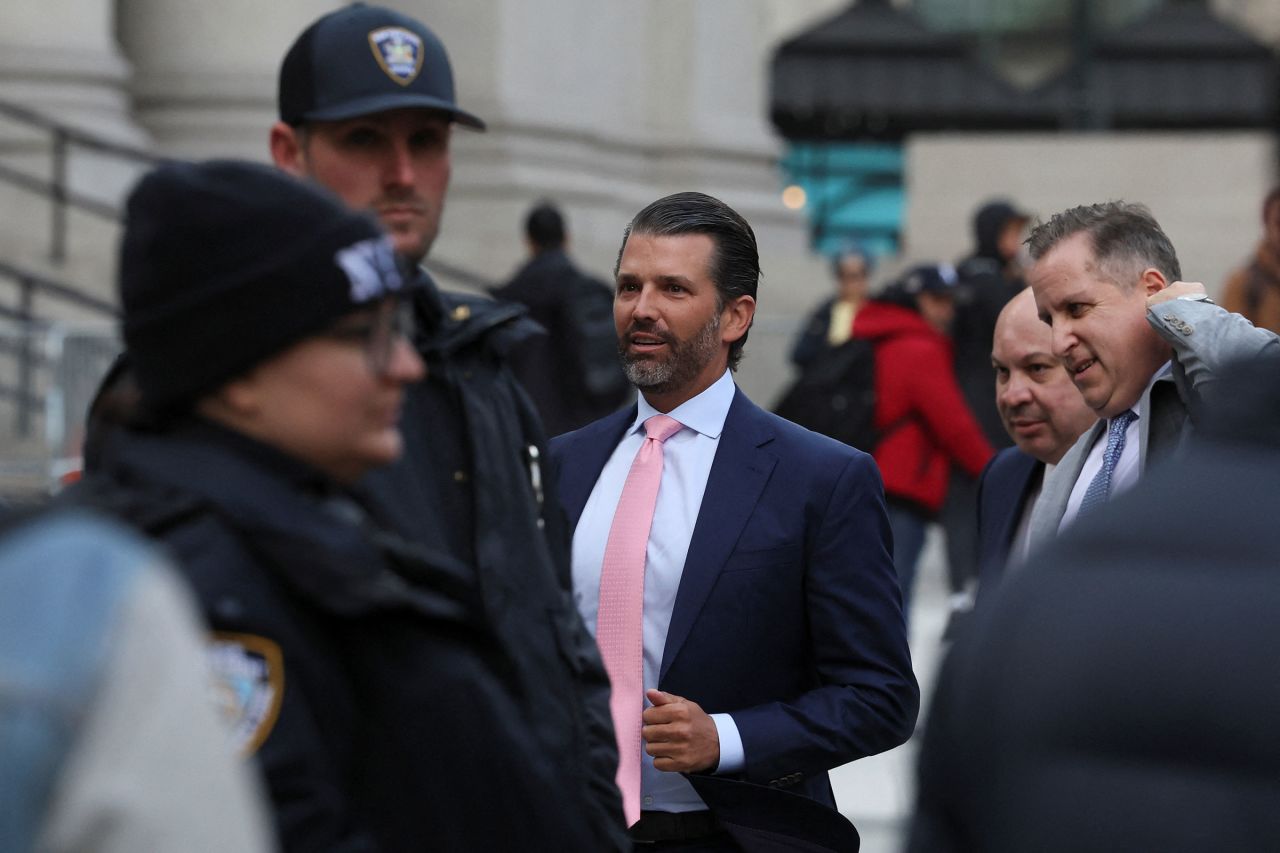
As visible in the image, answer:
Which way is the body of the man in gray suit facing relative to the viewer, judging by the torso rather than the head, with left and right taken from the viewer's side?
facing the viewer and to the left of the viewer

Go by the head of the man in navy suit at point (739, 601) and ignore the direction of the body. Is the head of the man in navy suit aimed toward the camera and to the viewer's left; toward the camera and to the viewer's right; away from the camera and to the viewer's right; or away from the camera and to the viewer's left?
toward the camera and to the viewer's left

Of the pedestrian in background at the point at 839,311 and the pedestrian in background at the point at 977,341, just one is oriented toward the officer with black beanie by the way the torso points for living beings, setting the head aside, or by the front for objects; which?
the pedestrian in background at the point at 839,311

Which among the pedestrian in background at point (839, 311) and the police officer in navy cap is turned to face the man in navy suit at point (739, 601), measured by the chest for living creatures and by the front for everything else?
the pedestrian in background

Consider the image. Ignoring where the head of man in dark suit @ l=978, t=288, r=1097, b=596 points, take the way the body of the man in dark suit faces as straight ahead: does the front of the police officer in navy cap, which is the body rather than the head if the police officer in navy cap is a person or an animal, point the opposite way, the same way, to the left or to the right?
to the left

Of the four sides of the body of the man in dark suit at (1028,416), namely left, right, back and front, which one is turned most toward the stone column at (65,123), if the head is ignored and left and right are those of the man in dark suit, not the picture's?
right

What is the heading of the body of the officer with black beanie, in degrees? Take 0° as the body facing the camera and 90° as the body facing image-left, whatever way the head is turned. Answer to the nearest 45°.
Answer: approximately 270°

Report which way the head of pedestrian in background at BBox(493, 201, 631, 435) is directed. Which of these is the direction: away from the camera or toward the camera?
away from the camera

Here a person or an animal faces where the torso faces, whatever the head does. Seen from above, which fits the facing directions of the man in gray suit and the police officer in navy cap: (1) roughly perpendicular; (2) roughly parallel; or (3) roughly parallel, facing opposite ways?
roughly perpendicular

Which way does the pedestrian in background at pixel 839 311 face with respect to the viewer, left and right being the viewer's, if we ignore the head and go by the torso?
facing the viewer

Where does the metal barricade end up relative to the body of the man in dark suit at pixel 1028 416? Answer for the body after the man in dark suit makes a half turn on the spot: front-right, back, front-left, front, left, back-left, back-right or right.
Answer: left

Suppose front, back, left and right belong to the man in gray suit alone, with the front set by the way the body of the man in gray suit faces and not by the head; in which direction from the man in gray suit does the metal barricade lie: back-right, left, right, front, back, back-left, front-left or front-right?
right

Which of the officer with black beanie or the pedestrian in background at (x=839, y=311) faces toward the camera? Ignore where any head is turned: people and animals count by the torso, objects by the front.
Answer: the pedestrian in background

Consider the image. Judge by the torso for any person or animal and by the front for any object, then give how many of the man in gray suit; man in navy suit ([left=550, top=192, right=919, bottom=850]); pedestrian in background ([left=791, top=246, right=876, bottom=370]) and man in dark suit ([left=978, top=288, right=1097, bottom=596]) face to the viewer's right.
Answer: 0
